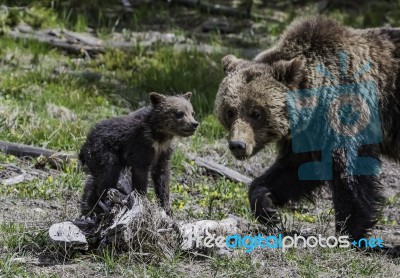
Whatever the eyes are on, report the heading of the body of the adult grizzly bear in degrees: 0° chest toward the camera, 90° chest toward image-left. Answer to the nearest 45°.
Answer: approximately 45°

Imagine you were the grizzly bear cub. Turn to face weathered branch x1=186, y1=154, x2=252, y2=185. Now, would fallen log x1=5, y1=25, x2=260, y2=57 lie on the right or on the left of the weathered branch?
left

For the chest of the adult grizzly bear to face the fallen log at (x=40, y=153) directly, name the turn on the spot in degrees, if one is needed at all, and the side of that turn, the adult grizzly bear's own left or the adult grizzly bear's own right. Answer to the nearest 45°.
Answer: approximately 45° to the adult grizzly bear's own right

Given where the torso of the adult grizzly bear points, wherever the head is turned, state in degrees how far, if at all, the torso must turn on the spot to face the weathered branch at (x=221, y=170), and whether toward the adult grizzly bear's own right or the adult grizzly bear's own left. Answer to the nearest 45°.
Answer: approximately 90° to the adult grizzly bear's own right

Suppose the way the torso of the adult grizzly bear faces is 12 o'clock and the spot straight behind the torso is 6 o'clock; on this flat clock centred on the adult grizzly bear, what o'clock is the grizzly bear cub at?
The grizzly bear cub is roughly at 1 o'clock from the adult grizzly bear.

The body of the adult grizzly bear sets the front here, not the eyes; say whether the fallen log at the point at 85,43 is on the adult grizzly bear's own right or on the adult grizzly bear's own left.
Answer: on the adult grizzly bear's own right
